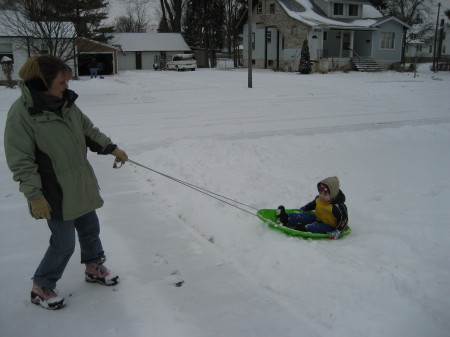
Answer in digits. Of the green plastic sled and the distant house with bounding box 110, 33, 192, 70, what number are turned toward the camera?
1

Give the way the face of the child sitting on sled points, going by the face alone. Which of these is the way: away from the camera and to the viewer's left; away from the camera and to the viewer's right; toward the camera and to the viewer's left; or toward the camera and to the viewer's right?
toward the camera and to the viewer's left

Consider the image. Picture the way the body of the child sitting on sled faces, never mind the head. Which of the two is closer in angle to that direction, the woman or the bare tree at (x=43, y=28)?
the woman

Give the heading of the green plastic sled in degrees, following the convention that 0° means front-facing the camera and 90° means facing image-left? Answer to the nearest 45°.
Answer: approximately 90°

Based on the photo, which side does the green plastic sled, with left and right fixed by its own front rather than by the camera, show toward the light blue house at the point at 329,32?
right

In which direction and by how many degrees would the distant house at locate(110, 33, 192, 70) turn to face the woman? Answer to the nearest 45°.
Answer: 0° — it already faces them

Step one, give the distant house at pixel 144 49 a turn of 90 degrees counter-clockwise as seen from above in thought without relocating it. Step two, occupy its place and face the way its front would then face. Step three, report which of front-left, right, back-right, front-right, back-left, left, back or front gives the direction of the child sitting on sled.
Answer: right

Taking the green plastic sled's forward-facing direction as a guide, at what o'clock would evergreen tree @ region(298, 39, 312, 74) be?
The evergreen tree is roughly at 3 o'clock from the green plastic sled.

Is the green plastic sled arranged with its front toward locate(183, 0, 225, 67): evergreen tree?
no

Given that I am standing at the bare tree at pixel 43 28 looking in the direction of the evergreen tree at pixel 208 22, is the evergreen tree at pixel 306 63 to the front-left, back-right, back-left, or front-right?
front-right

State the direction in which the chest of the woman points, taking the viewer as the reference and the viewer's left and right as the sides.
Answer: facing the viewer and to the right of the viewer

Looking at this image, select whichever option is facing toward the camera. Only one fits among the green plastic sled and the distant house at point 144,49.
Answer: the distant house

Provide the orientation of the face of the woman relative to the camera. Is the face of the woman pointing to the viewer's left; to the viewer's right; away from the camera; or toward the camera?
to the viewer's right

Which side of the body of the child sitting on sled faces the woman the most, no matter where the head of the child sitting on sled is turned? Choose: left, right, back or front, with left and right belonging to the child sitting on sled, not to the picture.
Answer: front

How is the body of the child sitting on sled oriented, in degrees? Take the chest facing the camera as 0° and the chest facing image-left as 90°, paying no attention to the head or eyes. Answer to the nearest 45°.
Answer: approximately 45°

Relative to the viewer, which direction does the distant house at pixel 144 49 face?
toward the camera

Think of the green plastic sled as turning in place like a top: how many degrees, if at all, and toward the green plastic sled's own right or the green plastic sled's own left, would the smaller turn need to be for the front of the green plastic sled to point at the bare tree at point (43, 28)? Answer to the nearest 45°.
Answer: approximately 45° to the green plastic sled's own right
